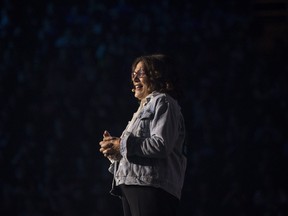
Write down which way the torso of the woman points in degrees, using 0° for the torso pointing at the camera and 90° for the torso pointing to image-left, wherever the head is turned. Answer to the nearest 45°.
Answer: approximately 90°
